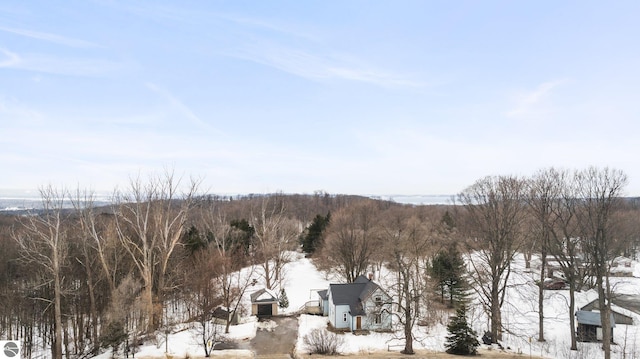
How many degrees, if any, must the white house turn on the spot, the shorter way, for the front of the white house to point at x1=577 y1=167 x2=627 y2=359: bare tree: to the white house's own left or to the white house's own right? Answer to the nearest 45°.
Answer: approximately 45° to the white house's own left

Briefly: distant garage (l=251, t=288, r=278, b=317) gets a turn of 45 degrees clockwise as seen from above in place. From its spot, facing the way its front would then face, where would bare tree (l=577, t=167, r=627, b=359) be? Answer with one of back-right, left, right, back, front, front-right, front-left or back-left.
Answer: left

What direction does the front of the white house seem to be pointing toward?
toward the camera

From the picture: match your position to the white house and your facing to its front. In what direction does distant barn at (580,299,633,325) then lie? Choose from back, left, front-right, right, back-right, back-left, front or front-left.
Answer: left

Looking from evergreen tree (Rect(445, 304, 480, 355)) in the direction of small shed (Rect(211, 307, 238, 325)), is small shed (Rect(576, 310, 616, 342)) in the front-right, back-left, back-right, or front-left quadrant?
back-right

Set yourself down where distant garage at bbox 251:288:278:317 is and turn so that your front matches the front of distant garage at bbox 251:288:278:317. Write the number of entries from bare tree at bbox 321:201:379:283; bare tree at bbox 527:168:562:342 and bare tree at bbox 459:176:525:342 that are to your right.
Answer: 0

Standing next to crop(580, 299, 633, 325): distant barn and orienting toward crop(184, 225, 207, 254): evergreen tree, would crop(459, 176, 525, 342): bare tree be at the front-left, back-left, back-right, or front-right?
front-left

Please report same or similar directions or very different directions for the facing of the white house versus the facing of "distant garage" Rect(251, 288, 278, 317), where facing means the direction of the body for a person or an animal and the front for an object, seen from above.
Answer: same or similar directions

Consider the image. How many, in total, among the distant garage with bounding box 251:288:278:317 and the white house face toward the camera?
2

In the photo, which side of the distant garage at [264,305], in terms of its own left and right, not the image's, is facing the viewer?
front

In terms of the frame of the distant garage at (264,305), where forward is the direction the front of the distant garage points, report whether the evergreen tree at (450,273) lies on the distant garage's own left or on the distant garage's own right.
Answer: on the distant garage's own left

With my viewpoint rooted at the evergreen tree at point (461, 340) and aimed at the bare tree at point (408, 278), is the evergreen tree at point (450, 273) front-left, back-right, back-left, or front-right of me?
front-right
